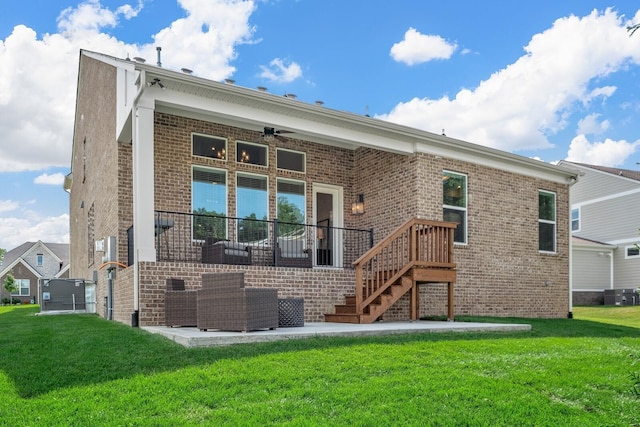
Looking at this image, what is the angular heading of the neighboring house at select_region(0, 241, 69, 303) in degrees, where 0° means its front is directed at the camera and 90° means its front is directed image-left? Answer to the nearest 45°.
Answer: approximately 0°

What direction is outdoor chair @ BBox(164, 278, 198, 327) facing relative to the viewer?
to the viewer's right

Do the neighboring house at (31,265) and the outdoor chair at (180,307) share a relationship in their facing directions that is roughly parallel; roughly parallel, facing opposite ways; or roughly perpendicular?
roughly perpendicular

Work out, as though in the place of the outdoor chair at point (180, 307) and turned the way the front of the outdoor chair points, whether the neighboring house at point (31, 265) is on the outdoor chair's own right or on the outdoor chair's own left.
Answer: on the outdoor chair's own left

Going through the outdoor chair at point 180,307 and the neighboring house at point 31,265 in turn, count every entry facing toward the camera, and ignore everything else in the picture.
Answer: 1

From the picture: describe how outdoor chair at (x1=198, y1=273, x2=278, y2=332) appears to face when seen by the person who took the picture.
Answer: facing away from the viewer and to the right of the viewer

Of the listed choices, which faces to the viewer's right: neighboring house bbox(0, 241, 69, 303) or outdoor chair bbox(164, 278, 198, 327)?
the outdoor chair
